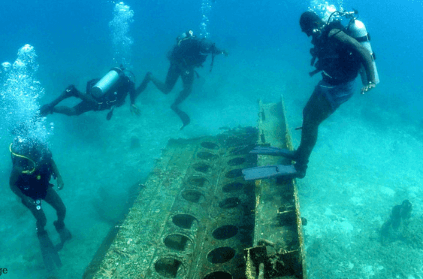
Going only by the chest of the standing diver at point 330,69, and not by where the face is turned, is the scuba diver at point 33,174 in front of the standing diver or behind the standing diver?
in front

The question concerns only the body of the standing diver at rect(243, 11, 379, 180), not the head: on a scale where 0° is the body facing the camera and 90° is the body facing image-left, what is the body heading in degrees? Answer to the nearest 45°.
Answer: approximately 90°

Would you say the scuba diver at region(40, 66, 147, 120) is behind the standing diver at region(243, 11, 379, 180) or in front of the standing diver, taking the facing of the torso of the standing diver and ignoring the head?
in front

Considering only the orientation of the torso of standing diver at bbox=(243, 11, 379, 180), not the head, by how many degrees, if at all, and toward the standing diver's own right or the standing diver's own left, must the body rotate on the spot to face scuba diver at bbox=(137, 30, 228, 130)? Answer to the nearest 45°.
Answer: approximately 45° to the standing diver's own right

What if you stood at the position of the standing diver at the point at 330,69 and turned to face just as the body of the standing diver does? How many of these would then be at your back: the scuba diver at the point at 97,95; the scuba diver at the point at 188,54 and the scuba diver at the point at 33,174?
0
